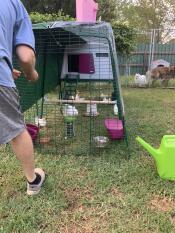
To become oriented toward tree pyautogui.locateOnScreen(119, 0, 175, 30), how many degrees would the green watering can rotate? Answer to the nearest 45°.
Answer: approximately 90° to its right

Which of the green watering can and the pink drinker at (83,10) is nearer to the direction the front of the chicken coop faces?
the green watering can

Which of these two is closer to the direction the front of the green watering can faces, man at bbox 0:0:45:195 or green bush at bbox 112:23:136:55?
the man

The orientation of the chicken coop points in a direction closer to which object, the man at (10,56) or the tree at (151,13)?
the man

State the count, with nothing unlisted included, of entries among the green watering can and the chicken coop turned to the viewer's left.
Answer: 1

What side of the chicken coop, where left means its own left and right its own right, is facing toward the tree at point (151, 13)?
back

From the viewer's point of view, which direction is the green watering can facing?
to the viewer's left

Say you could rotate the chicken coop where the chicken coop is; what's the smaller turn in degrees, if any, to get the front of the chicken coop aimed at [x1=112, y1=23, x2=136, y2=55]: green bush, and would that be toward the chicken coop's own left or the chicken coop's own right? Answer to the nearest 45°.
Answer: approximately 180°

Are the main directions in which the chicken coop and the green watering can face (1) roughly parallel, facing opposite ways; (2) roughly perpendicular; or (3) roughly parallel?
roughly perpendicular

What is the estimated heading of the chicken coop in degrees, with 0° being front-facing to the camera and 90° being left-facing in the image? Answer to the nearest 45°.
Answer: approximately 0°

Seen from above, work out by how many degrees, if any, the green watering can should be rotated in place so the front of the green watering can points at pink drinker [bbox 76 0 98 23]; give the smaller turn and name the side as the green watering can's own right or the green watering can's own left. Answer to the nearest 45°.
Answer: approximately 45° to the green watering can's own right

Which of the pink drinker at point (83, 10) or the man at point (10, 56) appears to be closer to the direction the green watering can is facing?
the man

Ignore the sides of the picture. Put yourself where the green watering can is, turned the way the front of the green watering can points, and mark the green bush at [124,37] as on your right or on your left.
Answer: on your right
